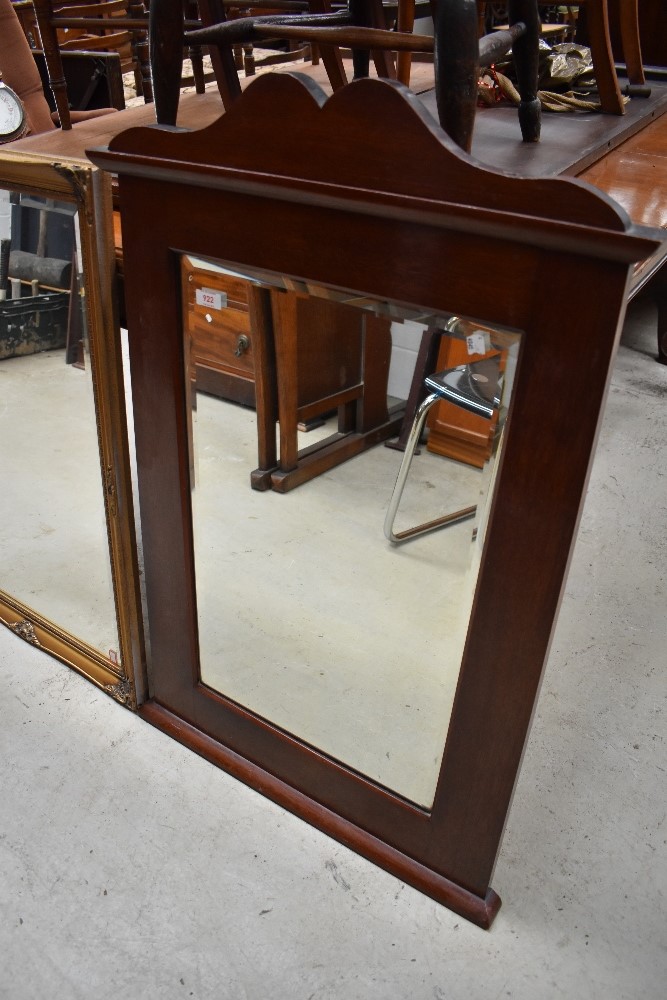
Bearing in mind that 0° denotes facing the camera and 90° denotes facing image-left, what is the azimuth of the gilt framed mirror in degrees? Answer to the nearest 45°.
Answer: approximately 45°

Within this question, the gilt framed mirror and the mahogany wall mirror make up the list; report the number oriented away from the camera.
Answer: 0

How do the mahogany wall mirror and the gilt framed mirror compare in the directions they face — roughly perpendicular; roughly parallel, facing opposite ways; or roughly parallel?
roughly parallel

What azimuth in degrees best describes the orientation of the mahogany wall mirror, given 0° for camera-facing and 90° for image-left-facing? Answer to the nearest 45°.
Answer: approximately 45°
